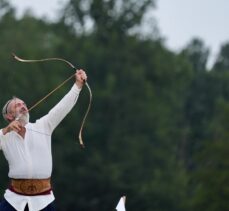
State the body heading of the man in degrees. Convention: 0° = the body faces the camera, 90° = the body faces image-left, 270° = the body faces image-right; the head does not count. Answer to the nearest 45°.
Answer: approximately 0°
